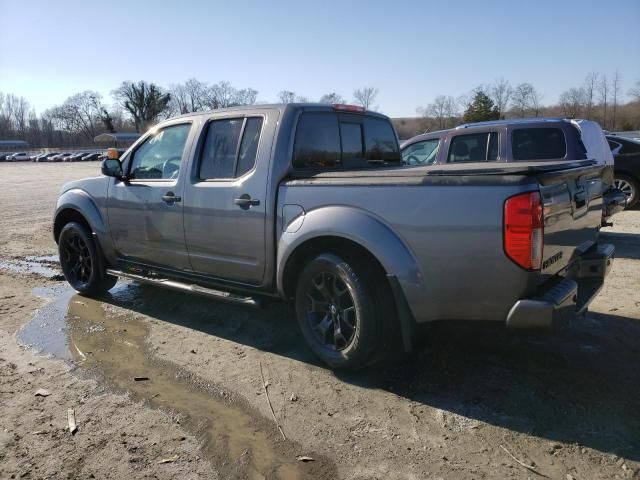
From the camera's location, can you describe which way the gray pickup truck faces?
facing away from the viewer and to the left of the viewer

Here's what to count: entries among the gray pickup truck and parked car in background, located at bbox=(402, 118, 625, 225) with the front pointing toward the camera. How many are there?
0

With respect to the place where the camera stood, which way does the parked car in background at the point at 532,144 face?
facing away from the viewer and to the left of the viewer

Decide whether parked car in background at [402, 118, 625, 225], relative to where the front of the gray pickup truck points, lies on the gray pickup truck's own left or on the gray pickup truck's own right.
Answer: on the gray pickup truck's own right

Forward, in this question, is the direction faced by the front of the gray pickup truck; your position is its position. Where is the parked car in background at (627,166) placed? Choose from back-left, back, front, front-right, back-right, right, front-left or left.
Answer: right
